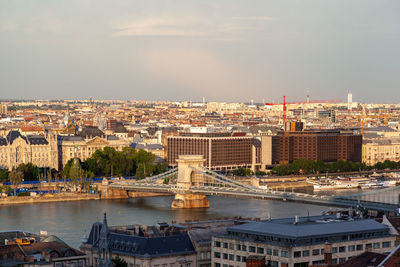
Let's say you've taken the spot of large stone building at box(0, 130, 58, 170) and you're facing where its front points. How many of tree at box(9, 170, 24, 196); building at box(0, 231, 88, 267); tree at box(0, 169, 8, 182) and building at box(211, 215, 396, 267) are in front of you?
4

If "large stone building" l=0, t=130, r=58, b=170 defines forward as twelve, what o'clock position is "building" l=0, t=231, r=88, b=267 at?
The building is roughly at 12 o'clock from the large stone building.

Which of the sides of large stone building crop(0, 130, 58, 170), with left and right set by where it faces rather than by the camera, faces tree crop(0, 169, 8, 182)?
front

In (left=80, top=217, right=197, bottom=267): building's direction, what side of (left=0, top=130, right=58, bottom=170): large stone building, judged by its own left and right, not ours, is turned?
front

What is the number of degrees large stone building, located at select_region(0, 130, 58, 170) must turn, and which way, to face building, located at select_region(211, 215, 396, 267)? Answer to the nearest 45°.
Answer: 0° — it already faces it

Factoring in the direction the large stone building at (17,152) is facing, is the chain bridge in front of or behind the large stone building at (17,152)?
in front

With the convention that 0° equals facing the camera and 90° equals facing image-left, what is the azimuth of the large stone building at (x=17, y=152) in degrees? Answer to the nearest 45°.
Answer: approximately 0°

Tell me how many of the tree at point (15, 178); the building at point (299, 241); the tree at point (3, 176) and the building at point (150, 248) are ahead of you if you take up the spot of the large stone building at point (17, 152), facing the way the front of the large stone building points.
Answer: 4

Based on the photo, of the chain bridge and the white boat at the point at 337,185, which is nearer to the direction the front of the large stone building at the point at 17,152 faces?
the chain bridge

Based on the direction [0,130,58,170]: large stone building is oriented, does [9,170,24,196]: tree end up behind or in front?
in front
